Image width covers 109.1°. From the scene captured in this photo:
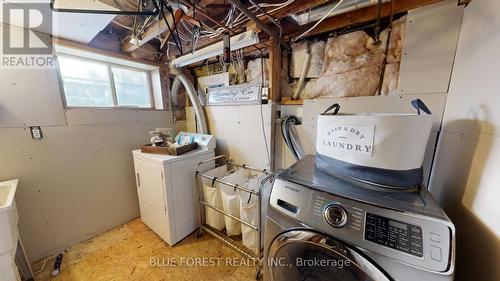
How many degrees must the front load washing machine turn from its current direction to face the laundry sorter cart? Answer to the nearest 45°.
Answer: approximately 90° to its right

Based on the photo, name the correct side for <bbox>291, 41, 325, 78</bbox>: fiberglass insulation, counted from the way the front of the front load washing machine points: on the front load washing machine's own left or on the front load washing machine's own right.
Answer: on the front load washing machine's own right

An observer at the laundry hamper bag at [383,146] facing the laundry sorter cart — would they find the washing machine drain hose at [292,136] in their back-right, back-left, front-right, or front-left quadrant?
front-right

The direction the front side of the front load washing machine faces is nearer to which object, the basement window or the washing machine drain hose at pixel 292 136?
the basement window

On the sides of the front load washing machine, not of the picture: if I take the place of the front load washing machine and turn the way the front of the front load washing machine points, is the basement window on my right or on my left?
on my right

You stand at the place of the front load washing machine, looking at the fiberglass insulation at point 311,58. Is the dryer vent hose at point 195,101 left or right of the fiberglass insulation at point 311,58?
left

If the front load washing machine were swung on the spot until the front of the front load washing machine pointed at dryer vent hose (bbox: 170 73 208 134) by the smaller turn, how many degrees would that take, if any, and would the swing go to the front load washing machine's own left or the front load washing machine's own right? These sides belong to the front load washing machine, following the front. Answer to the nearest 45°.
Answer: approximately 90° to the front load washing machine's own right

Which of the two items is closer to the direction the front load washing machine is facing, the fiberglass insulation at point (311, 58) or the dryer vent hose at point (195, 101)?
the dryer vent hose

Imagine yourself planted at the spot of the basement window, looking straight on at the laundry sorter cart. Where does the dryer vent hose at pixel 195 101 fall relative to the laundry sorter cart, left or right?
left

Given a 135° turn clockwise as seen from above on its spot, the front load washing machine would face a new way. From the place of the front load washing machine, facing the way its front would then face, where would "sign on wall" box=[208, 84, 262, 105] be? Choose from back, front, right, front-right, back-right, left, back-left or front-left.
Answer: front-left
